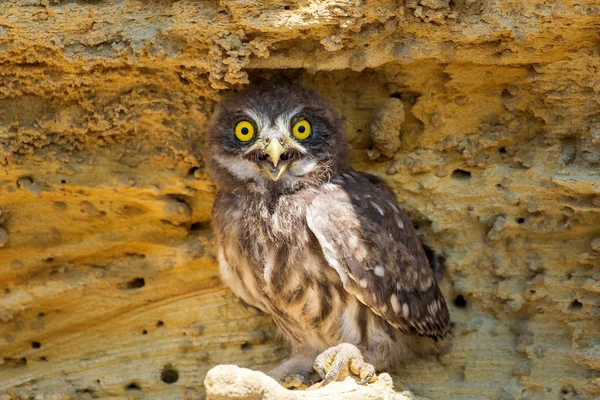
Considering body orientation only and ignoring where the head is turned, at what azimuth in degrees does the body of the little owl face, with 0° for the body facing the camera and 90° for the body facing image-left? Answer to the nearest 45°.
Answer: approximately 45°
